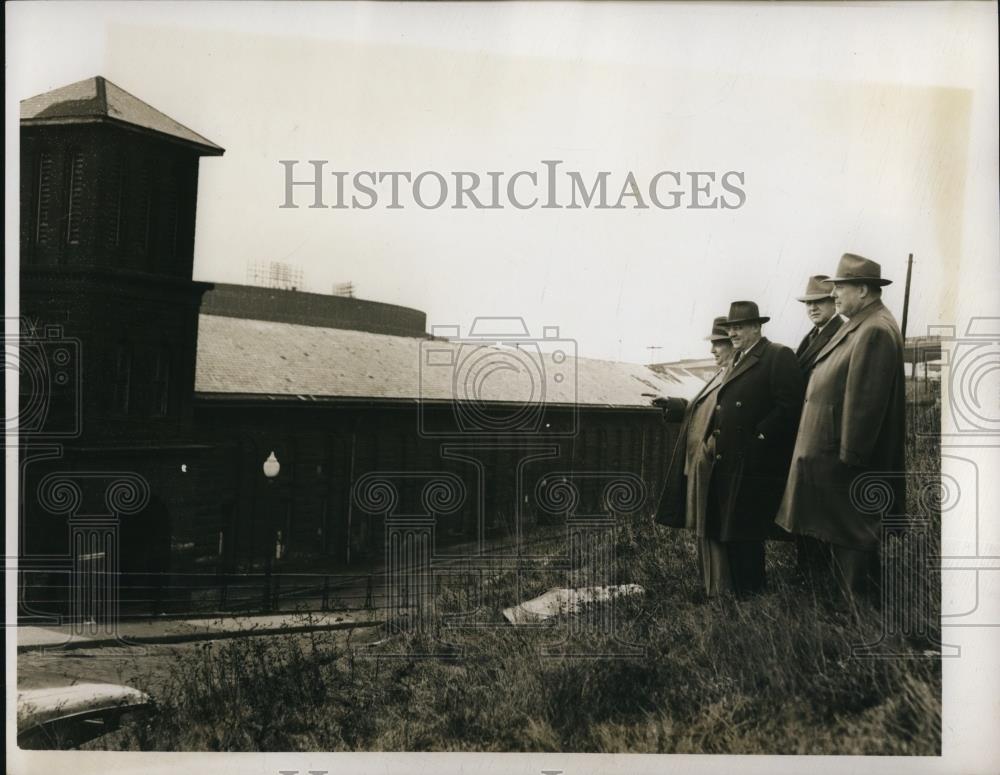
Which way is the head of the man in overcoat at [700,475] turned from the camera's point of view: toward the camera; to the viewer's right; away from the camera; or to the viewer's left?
to the viewer's left

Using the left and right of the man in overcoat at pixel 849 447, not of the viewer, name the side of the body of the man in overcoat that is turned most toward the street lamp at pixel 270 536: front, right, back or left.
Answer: front

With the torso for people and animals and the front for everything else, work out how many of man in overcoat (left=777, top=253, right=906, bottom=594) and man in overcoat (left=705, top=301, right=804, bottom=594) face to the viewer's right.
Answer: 0

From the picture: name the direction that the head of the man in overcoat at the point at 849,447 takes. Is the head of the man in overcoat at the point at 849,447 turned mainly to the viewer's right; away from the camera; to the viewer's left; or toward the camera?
to the viewer's left

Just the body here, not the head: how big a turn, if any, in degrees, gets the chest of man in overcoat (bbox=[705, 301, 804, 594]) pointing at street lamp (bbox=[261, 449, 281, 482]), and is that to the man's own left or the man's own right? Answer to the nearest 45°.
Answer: approximately 45° to the man's own right

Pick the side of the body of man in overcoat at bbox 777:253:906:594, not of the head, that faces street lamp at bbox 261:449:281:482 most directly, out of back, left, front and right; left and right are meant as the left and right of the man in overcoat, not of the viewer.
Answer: front

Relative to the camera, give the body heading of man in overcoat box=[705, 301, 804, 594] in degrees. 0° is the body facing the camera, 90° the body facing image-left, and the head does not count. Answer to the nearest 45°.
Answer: approximately 45°

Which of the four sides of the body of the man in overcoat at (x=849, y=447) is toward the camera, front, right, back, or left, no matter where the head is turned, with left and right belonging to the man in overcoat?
left
